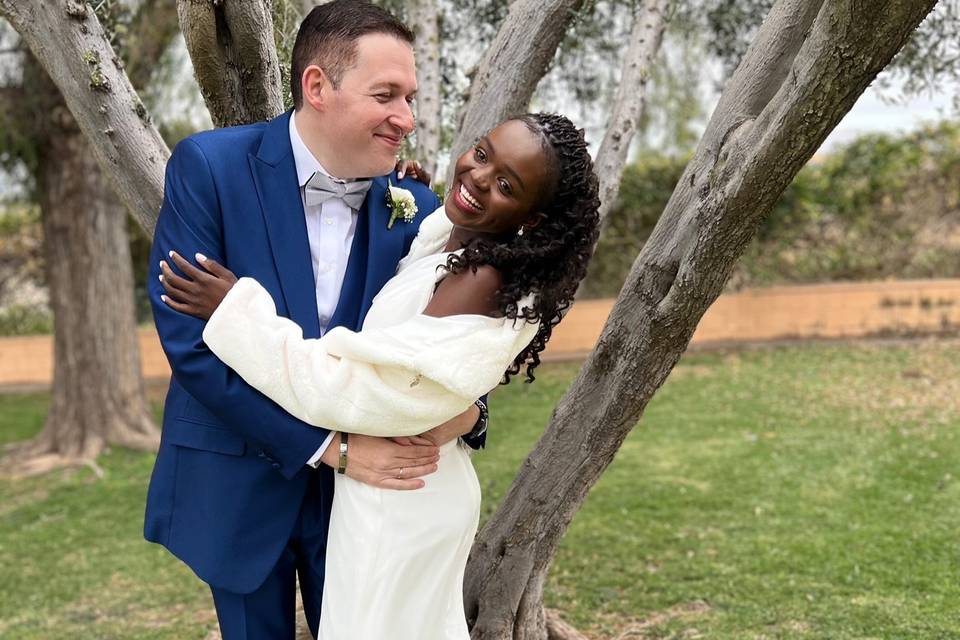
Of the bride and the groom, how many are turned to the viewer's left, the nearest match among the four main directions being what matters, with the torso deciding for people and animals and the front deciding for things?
1

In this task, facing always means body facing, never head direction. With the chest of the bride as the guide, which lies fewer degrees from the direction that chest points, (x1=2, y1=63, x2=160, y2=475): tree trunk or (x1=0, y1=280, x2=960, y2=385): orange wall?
the tree trunk

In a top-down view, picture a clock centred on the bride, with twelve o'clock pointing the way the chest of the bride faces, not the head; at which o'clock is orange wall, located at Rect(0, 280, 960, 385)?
The orange wall is roughly at 4 o'clock from the bride.

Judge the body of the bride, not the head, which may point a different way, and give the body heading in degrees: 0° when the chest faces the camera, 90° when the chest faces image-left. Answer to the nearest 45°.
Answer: approximately 90°
